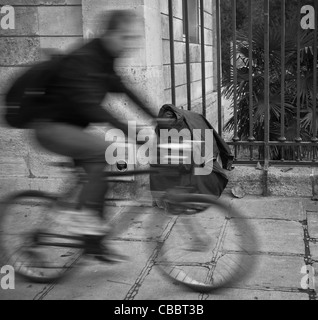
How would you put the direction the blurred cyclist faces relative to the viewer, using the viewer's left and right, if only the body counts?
facing to the right of the viewer

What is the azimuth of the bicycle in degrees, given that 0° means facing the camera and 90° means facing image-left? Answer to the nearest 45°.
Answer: approximately 270°

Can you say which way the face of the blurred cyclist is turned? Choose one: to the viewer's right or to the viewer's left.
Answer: to the viewer's right
